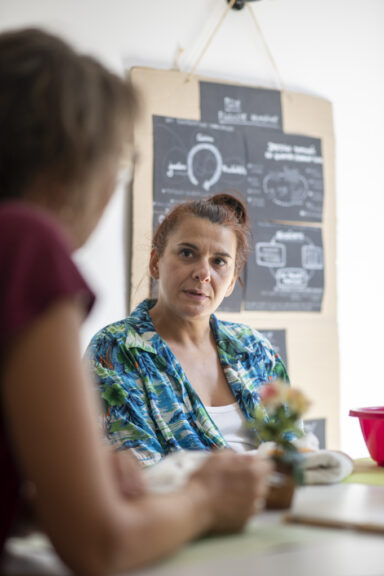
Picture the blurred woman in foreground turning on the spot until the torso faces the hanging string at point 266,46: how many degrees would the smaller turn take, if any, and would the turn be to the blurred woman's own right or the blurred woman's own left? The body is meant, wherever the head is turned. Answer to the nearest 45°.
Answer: approximately 45° to the blurred woman's own left

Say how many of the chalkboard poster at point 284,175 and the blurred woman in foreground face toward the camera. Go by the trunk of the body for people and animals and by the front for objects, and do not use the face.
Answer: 1

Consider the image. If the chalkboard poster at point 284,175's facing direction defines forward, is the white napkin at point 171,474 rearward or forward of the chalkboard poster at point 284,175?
forward

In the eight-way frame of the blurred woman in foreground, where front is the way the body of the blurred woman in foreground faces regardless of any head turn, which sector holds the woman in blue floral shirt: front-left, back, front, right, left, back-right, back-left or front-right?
front-left

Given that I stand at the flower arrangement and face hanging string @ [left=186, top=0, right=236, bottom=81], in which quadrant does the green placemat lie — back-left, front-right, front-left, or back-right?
front-right

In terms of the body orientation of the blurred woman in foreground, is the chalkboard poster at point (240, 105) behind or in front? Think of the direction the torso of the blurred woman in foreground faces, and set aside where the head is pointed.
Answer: in front

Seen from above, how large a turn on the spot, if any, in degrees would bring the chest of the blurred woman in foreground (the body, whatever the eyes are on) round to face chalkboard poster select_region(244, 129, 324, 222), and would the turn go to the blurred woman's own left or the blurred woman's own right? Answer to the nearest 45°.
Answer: approximately 45° to the blurred woman's own left

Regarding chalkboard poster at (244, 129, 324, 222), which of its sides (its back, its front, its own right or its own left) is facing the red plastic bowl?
front

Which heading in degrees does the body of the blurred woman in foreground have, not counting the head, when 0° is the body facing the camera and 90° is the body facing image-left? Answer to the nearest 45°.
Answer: approximately 225°

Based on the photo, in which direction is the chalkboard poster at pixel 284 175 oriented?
toward the camera

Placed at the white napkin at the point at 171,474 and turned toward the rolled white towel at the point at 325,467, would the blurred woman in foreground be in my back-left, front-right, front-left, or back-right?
back-right

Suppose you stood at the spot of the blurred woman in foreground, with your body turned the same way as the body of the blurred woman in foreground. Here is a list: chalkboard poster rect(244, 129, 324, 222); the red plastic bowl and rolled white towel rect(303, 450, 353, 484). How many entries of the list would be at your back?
0

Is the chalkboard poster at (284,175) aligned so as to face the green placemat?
yes

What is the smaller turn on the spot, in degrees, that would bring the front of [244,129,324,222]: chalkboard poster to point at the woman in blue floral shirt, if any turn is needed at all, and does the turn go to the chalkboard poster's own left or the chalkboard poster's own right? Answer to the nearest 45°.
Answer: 0° — it already faces them

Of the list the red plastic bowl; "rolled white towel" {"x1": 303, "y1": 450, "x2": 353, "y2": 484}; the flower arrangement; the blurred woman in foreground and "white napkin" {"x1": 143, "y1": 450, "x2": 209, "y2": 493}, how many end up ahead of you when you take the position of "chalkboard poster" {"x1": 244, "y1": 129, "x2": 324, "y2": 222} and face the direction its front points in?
5

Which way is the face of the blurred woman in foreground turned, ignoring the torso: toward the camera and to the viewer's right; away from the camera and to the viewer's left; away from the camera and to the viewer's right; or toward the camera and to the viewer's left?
away from the camera and to the viewer's right
